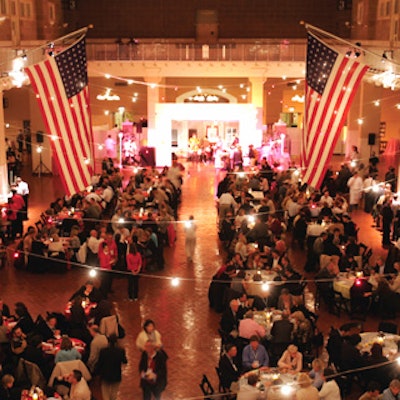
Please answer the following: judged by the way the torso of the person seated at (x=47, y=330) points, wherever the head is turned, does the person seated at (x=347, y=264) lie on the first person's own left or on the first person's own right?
on the first person's own left

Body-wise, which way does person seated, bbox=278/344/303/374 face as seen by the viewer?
toward the camera

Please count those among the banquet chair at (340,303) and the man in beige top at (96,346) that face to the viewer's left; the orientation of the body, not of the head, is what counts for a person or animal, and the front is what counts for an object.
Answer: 1

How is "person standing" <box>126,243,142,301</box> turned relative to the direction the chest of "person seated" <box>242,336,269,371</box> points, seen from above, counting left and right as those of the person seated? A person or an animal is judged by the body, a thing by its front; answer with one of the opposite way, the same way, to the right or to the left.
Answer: the opposite way

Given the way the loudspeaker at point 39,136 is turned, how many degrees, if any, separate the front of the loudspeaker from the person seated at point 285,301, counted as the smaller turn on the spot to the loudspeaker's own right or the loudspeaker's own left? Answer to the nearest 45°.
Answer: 0° — it already faces them
